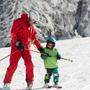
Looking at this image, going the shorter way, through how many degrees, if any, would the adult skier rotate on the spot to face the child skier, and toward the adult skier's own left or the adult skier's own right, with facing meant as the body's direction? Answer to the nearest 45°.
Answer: approximately 45° to the adult skier's own left

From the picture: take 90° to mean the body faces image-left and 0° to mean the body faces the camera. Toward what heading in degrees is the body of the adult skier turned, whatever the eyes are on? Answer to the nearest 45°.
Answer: approximately 315°
